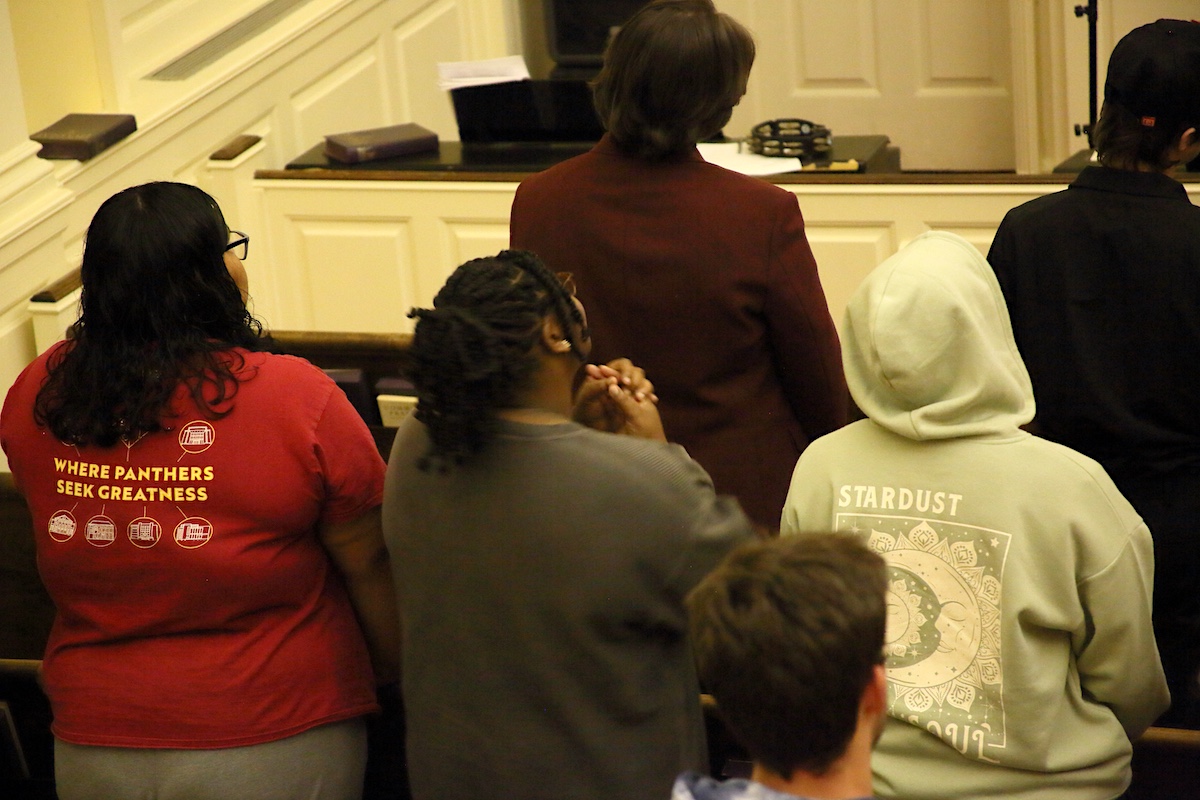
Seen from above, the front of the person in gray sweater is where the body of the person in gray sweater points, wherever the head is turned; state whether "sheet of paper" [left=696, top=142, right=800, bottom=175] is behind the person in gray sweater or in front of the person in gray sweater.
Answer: in front

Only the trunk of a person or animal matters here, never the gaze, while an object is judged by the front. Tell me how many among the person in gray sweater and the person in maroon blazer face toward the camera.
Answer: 0

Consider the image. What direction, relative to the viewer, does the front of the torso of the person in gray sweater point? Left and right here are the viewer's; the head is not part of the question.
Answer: facing away from the viewer and to the right of the viewer

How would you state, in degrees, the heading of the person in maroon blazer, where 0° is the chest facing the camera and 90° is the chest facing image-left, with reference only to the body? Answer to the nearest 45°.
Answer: approximately 180°

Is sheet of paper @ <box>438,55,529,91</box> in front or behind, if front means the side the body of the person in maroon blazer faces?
in front

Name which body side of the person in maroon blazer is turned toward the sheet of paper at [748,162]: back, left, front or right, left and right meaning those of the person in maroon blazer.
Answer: front

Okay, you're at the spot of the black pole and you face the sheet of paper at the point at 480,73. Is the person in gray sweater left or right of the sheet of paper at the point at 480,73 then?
left

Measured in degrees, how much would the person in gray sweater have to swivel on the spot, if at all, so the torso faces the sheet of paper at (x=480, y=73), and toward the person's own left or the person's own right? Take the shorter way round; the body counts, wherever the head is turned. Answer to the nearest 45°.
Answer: approximately 45° to the person's own left
